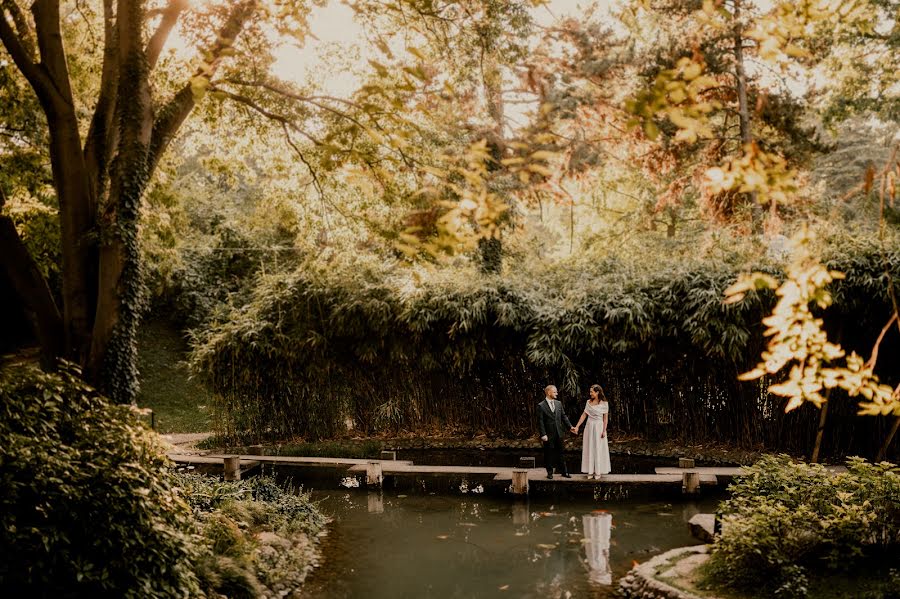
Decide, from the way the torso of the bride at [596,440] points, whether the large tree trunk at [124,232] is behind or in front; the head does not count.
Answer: in front

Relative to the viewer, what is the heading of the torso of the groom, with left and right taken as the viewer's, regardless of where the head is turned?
facing the viewer and to the right of the viewer

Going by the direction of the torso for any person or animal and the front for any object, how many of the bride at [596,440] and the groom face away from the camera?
0

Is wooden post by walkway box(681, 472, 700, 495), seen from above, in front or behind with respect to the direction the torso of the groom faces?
in front

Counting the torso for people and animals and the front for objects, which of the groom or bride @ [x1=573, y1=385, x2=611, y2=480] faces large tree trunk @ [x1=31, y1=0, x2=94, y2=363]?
the bride

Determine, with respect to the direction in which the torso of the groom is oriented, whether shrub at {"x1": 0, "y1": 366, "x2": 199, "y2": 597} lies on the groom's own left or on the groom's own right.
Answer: on the groom's own right

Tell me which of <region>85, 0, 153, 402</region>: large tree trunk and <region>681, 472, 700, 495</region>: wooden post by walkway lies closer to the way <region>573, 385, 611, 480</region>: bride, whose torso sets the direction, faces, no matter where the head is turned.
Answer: the large tree trunk

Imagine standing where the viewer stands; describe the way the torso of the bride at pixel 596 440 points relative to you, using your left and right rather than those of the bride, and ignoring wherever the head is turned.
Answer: facing the viewer and to the left of the viewer

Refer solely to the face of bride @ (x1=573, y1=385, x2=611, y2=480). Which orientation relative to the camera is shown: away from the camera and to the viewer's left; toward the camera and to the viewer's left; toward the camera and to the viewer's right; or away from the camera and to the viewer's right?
toward the camera and to the viewer's left

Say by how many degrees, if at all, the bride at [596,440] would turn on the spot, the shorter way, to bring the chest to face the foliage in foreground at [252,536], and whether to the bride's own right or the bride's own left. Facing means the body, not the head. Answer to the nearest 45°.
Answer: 0° — they already face it
